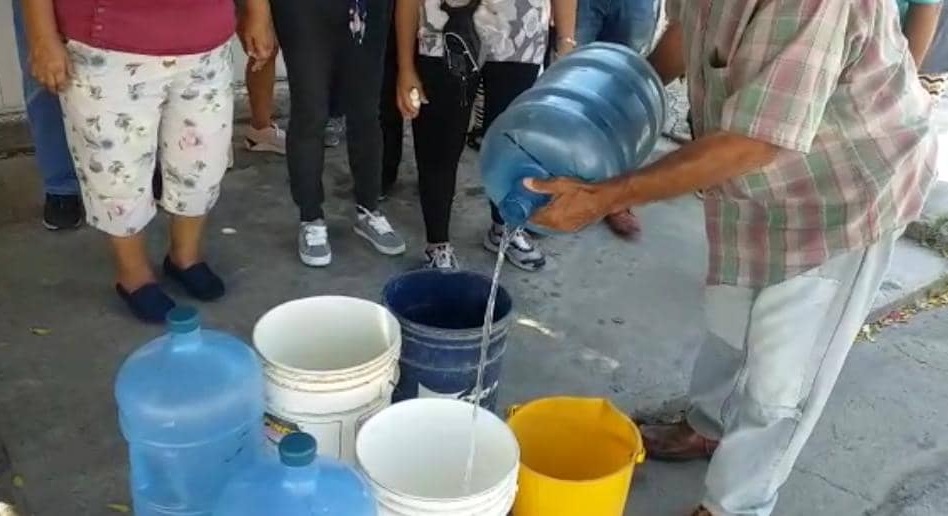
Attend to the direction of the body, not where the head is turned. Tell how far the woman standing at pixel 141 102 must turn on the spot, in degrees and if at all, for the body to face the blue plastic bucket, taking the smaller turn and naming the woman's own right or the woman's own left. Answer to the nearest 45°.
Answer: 0° — they already face it

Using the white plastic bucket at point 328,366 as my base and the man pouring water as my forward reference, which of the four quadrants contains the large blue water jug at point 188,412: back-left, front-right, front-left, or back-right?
back-right

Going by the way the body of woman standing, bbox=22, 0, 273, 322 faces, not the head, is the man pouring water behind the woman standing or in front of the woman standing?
in front

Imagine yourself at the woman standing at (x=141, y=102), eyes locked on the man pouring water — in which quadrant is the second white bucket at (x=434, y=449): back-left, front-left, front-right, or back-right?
front-right

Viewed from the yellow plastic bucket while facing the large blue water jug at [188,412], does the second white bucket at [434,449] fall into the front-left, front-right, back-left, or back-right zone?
front-left

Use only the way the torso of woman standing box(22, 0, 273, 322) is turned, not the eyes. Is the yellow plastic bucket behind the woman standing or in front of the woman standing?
in front

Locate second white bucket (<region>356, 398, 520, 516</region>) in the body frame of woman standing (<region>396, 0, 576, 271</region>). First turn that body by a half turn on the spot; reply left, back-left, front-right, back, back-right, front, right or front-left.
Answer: back

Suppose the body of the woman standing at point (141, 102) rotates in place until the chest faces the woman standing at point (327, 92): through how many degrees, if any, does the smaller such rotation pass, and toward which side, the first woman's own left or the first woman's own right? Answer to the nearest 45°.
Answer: approximately 90° to the first woman's own left

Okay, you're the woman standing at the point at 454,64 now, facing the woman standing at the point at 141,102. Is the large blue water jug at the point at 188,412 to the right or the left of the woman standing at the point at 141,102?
left

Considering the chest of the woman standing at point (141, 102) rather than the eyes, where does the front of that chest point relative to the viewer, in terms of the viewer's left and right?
facing the viewer and to the right of the viewer

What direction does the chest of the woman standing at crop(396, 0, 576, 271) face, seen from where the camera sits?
toward the camera

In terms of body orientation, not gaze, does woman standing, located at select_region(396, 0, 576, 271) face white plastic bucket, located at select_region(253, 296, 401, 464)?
yes

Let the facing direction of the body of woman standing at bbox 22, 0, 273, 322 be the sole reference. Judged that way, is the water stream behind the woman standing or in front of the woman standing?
in front

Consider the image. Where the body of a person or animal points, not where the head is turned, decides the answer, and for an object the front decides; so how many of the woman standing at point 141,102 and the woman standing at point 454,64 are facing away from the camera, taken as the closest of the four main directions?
0
